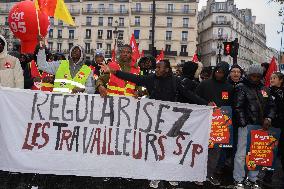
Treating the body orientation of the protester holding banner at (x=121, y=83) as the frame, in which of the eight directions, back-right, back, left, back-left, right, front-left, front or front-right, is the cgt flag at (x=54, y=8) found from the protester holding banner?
back-right

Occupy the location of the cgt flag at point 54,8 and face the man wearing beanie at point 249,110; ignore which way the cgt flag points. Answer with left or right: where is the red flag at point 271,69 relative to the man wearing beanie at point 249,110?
left

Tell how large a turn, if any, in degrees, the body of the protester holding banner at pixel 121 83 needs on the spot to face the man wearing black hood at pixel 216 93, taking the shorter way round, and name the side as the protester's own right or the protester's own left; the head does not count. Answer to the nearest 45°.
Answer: approximately 90° to the protester's own left

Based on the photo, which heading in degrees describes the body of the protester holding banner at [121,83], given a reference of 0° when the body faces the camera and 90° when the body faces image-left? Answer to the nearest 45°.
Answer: approximately 0°

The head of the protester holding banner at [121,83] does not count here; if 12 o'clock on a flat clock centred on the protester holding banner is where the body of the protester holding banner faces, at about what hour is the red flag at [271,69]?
The red flag is roughly at 8 o'clock from the protester holding banner.

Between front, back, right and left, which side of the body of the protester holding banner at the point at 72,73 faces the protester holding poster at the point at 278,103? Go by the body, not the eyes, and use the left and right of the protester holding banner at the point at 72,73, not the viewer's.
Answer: left
